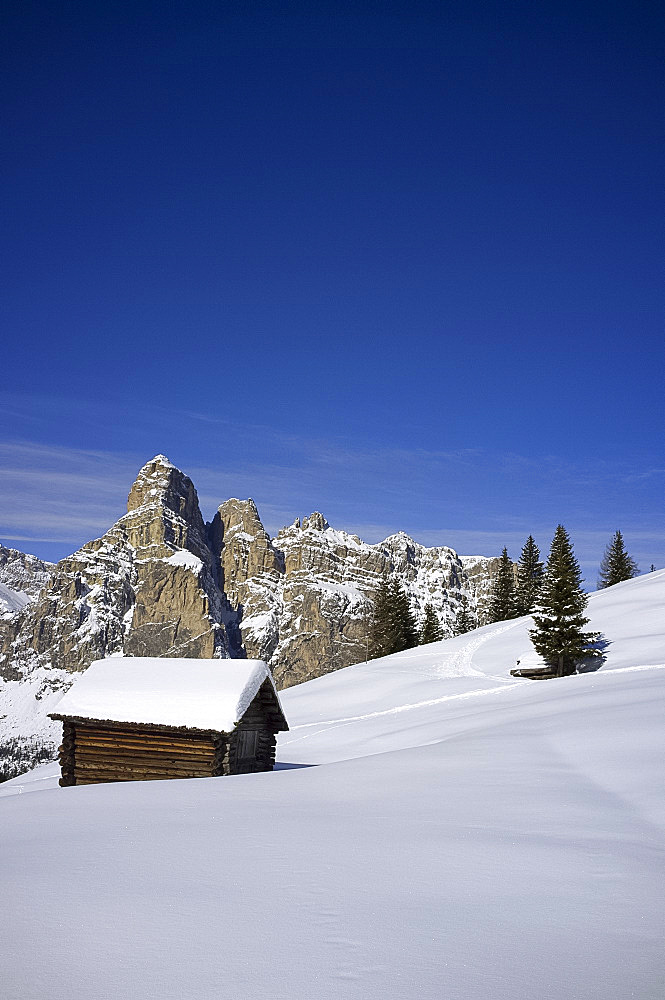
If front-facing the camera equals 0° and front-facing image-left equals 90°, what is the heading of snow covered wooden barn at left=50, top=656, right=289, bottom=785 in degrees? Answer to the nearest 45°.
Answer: approximately 315°
